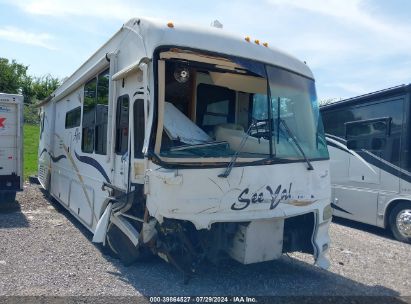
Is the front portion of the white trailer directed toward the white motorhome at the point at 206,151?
no

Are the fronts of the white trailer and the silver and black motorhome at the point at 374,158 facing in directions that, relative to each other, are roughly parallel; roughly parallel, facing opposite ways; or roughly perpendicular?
roughly parallel, facing opposite ways

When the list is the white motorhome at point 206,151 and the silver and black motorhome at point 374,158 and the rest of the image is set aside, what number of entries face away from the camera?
0

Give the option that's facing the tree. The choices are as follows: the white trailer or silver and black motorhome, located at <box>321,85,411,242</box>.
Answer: the white trailer

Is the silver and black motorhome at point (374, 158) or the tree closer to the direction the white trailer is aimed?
the tree

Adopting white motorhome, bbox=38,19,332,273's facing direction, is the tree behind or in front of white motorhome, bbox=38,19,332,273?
behind

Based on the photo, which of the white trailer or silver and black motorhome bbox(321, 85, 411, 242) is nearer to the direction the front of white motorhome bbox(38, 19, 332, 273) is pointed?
the silver and black motorhome

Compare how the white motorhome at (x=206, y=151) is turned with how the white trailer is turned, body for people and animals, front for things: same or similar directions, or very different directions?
very different directions

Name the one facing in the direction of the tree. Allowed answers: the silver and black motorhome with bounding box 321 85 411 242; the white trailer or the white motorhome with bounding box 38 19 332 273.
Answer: the white trailer

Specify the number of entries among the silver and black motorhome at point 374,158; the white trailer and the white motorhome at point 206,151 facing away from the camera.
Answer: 1

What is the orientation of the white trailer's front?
away from the camera

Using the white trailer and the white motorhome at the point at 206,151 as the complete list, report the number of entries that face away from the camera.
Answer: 1

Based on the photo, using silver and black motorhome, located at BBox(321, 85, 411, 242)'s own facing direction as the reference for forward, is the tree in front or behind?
behind

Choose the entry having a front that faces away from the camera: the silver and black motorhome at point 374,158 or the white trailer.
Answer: the white trailer

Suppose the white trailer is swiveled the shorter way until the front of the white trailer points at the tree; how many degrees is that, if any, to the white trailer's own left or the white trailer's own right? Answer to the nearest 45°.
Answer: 0° — it already faces it
